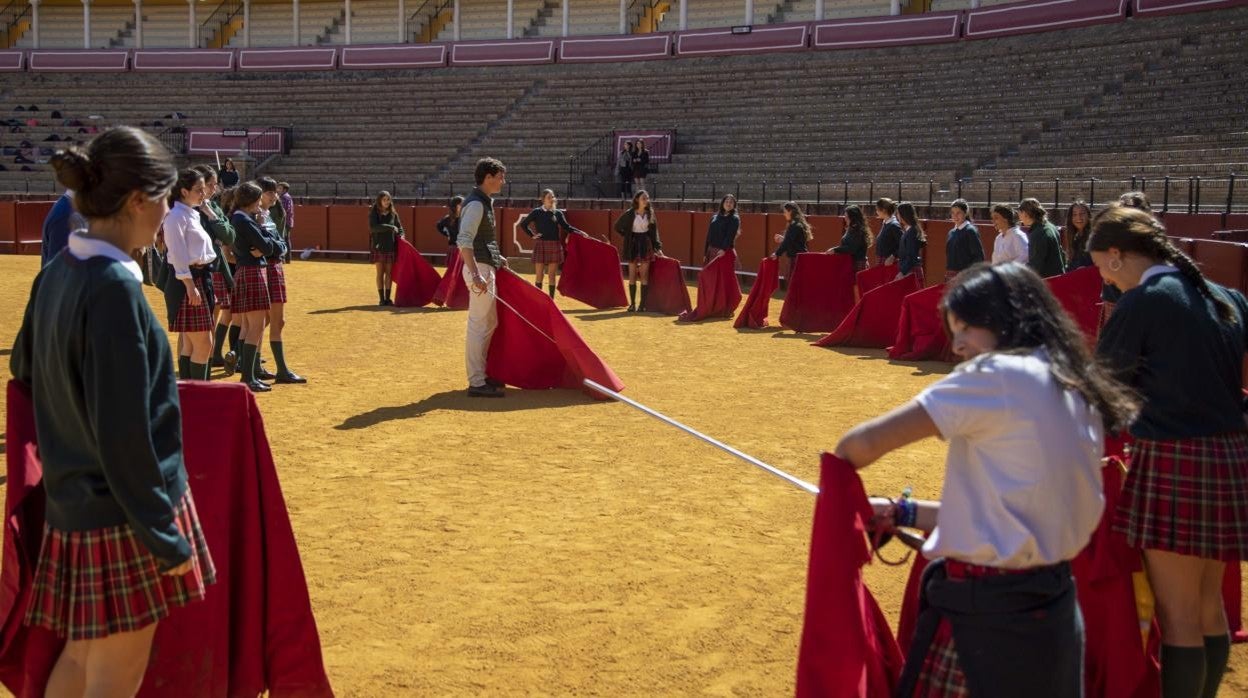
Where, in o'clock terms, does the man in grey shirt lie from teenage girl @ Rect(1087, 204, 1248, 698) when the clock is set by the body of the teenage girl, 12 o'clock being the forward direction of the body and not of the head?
The man in grey shirt is roughly at 12 o'clock from the teenage girl.

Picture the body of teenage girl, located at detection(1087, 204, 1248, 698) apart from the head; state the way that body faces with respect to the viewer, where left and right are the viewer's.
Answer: facing away from the viewer and to the left of the viewer

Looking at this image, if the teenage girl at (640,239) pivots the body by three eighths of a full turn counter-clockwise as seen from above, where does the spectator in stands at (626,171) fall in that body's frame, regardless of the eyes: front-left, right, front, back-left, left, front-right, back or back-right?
front-left

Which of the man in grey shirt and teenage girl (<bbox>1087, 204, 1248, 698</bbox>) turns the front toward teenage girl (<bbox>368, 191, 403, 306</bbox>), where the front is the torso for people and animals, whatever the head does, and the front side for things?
teenage girl (<bbox>1087, 204, 1248, 698</bbox>)

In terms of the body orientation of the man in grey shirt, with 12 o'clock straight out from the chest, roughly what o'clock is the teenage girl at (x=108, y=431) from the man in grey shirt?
The teenage girl is roughly at 3 o'clock from the man in grey shirt.
